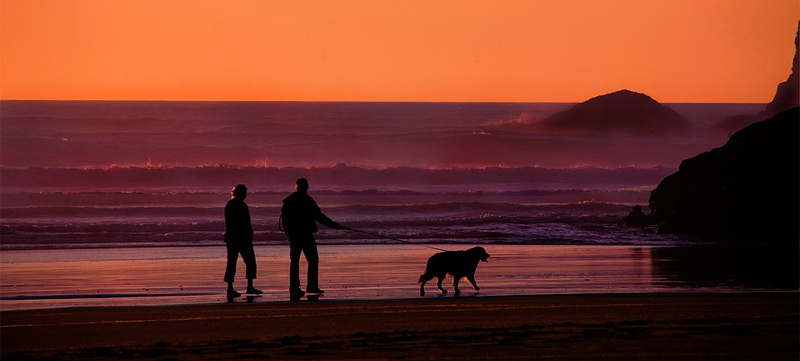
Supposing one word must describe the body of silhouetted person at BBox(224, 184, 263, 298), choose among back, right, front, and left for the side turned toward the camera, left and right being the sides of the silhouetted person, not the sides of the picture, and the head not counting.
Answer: right

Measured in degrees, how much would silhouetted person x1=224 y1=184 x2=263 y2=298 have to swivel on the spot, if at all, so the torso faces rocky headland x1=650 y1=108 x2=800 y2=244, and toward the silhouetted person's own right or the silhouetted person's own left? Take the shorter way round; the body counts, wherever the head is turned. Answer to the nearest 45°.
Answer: approximately 45° to the silhouetted person's own left

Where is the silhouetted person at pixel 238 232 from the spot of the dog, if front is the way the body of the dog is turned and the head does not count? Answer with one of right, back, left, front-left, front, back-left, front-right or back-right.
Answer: back

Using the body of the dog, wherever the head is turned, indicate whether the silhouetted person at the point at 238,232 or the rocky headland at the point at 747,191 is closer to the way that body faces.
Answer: the rocky headland

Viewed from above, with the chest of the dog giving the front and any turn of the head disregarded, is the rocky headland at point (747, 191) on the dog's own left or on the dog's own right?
on the dog's own left

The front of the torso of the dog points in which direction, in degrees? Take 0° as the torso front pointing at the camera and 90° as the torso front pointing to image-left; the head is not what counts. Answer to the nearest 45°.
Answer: approximately 270°

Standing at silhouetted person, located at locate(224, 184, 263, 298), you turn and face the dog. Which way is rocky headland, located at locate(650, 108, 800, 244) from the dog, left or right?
left

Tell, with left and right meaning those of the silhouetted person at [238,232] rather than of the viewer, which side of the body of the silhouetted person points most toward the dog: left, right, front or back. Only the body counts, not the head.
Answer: front

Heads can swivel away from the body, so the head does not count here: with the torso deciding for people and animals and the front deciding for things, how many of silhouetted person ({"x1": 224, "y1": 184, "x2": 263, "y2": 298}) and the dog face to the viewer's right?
2
